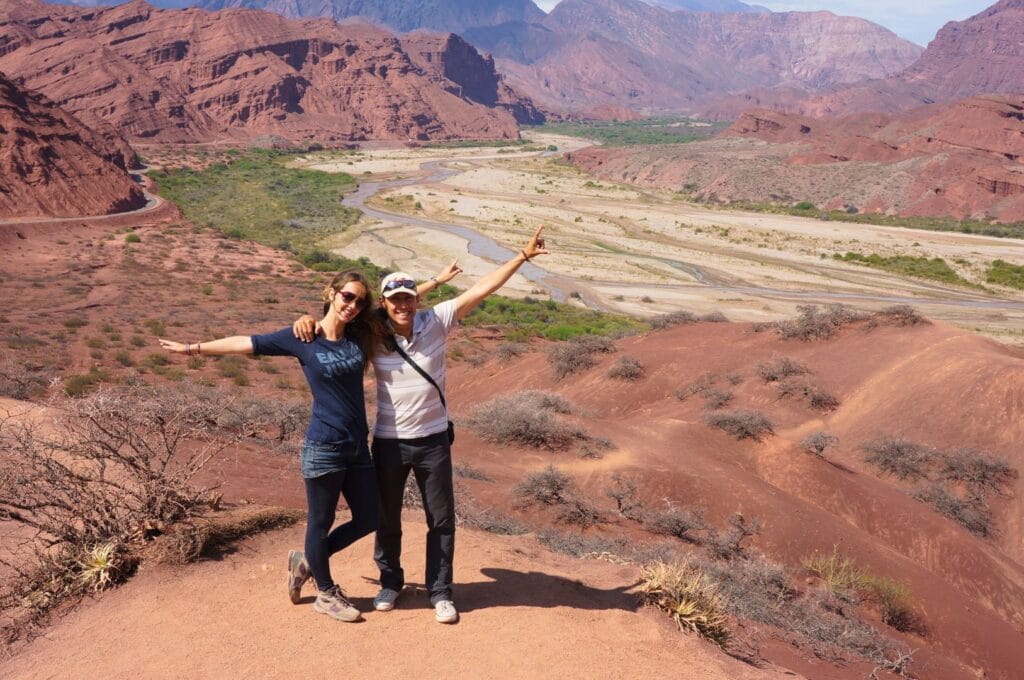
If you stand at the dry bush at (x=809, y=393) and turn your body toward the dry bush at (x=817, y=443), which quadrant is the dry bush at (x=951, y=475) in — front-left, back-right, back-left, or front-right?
front-left

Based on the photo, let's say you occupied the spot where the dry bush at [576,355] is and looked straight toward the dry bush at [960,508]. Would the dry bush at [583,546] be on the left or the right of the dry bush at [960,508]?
right

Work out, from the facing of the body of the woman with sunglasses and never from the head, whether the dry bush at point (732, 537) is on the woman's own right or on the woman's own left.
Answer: on the woman's own left

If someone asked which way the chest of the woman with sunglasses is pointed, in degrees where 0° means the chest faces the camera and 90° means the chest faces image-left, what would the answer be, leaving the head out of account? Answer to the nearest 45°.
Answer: approximately 315°

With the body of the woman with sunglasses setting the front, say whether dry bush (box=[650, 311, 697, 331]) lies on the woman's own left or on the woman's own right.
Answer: on the woman's own left

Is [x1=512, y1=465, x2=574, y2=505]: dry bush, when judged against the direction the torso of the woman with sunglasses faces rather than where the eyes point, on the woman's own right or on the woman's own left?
on the woman's own left

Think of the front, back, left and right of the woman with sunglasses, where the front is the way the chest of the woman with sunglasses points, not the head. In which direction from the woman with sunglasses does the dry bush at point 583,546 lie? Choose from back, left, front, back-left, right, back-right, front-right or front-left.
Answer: left

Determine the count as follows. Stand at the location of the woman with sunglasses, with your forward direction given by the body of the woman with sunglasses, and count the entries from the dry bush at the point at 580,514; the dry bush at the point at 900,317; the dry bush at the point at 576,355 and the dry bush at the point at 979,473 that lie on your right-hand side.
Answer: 0

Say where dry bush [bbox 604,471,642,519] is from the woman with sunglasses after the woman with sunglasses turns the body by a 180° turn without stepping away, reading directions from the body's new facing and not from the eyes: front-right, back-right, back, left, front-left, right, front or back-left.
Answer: right

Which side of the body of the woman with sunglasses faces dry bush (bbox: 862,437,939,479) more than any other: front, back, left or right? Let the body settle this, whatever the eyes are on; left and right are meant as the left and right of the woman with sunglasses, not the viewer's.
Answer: left

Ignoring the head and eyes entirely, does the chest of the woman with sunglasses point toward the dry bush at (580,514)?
no

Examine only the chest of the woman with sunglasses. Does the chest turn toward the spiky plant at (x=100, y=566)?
no

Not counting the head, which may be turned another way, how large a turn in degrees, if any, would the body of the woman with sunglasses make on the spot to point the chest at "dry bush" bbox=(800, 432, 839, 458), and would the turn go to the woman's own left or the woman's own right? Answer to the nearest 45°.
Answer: approximately 90° to the woman's own left
